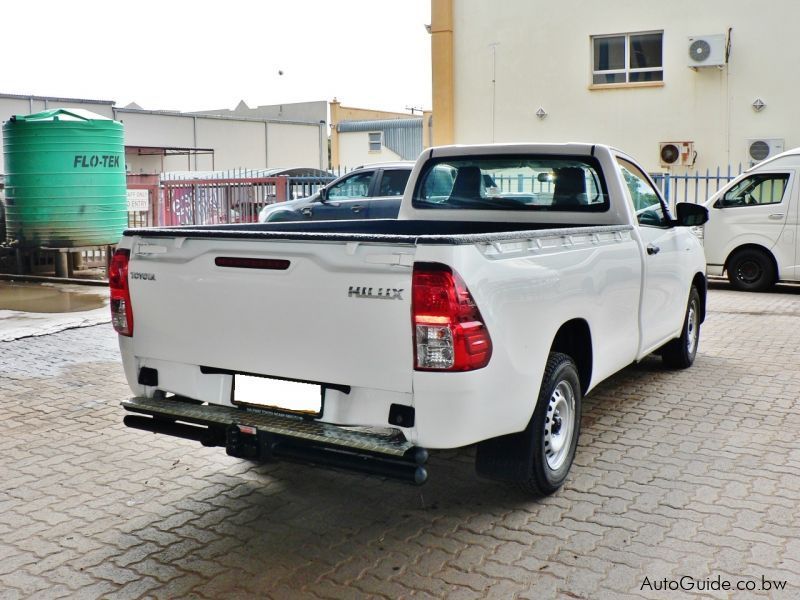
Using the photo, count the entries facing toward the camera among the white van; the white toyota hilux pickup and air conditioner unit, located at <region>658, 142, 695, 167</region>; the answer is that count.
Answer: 1

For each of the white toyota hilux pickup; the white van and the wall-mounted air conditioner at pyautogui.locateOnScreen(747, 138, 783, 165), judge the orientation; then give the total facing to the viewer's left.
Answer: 1

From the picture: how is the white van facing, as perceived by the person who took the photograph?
facing to the left of the viewer

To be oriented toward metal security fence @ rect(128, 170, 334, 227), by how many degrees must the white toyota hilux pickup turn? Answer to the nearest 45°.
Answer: approximately 45° to its left

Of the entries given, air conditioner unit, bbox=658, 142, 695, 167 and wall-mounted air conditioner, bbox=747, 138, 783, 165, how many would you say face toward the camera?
2

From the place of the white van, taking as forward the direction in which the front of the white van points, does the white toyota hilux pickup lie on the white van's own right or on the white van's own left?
on the white van's own left

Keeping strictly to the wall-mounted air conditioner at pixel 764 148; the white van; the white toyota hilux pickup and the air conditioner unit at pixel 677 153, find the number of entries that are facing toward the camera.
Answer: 2

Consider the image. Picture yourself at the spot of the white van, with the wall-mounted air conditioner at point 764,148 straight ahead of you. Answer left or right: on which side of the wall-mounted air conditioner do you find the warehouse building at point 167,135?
left

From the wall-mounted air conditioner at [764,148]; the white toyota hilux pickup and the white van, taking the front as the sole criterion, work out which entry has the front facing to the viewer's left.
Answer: the white van

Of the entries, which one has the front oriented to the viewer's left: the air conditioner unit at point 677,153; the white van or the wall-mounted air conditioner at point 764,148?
the white van

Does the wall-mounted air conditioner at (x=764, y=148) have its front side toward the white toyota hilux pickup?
yes

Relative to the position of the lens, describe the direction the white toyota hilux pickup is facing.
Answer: facing away from the viewer and to the right of the viewer

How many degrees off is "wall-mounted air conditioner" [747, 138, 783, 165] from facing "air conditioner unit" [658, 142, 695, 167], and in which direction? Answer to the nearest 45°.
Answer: approximately 90° to its right
